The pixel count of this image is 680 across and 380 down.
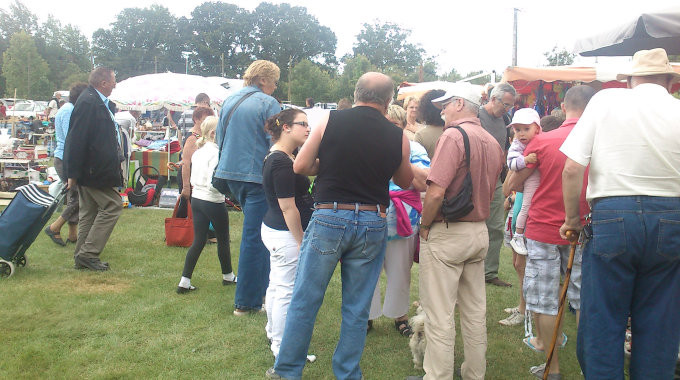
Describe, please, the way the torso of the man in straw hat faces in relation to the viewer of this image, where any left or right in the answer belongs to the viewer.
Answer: facing away from the viewer

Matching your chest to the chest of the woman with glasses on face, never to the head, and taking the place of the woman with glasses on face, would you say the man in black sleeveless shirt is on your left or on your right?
on your right

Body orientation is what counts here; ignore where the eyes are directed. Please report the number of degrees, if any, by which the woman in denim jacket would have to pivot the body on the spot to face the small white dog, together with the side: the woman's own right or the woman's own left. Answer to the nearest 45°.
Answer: approximately 90° to the woman's own right

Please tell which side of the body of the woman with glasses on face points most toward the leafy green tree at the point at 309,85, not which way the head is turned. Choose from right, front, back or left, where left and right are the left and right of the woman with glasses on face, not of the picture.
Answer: left

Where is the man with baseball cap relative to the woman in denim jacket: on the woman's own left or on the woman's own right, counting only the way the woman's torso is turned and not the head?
on the woman's own right

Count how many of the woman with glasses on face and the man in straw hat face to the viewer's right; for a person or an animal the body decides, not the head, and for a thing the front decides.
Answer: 1

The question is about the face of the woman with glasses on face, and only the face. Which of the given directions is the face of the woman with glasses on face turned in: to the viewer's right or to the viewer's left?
to the viewer's right

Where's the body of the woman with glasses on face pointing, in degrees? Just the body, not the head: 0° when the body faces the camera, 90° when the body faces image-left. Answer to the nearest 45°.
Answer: approximately 270°

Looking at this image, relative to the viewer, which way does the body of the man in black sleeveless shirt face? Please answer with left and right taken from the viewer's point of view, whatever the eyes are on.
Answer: facing away from the viewer

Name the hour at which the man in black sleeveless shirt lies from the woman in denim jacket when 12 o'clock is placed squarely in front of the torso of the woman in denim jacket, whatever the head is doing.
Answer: The man in black sleeveless shirt is roughly at 4 o'clock from the woman in denim jacket.
